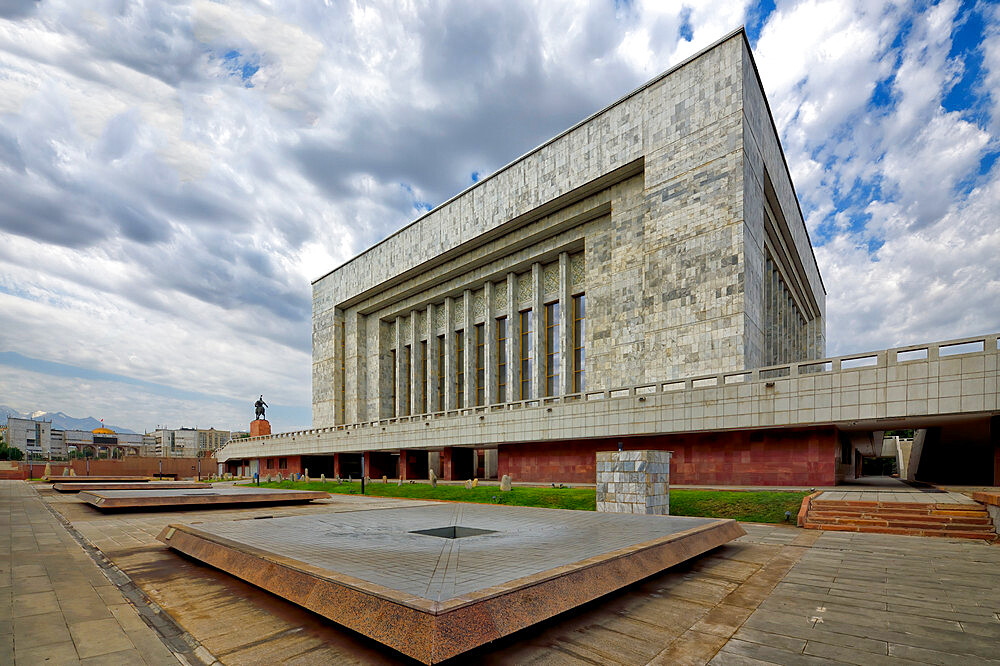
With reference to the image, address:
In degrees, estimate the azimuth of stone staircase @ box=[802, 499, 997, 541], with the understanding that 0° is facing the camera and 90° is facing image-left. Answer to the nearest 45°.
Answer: approximately 0°

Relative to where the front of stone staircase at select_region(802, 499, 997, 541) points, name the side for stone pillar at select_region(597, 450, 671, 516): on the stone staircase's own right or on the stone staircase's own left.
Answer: on the stone staircase's own right

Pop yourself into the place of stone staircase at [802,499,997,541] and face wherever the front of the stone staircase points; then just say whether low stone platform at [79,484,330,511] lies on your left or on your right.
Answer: on your right

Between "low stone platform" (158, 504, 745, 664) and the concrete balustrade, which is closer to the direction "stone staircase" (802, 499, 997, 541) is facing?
the low stone platform

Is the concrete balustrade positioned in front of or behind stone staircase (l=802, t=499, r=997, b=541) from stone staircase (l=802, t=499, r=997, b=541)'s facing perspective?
behind
